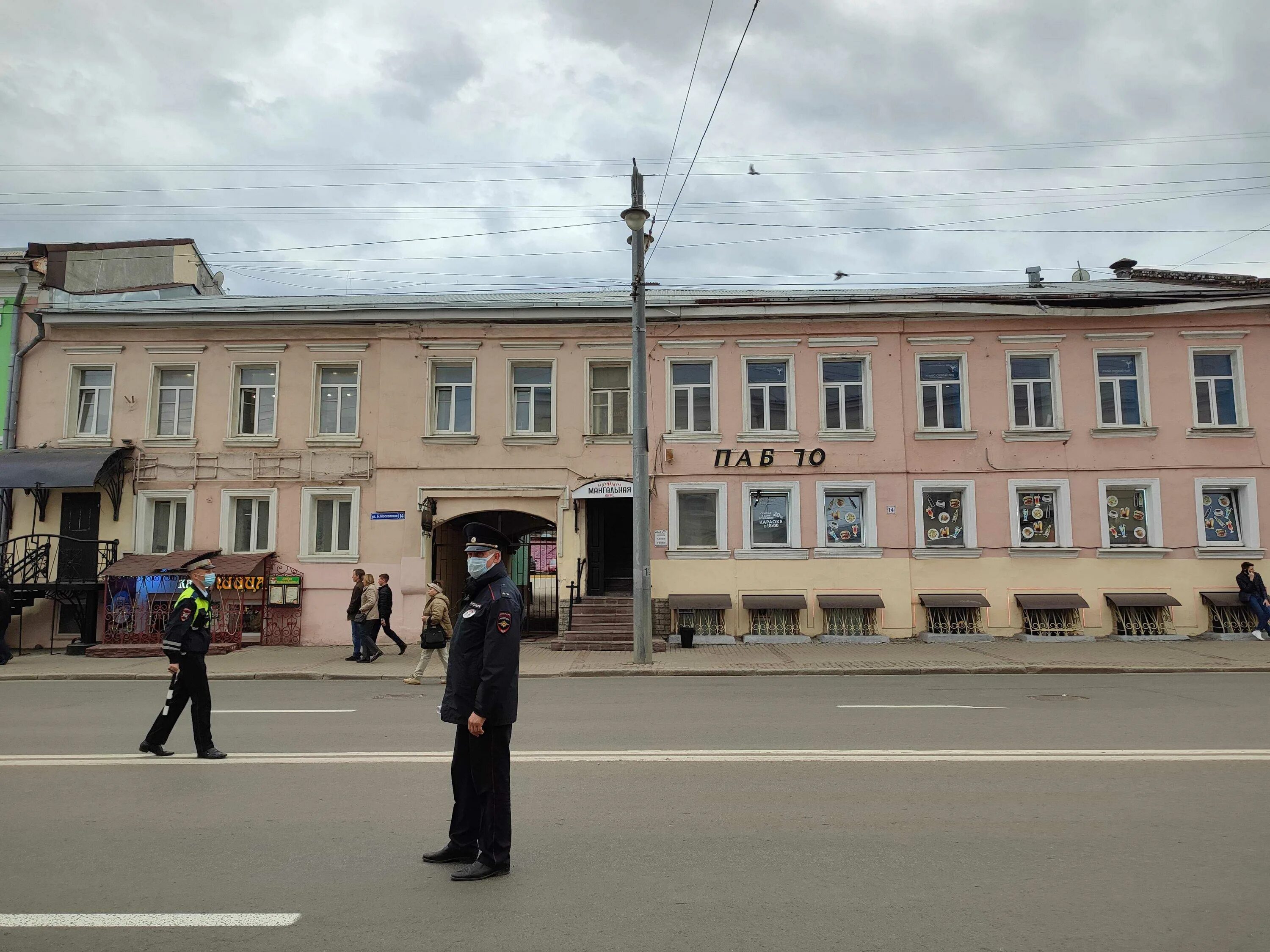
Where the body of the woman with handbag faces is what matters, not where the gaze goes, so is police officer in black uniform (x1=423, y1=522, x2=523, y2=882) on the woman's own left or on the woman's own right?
on the woman's own left

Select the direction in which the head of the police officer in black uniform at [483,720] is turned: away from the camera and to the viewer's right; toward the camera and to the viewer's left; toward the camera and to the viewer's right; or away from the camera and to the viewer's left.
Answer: toward the camera and to the viewer's left

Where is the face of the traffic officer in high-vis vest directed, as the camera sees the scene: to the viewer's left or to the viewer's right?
to the viewer's right

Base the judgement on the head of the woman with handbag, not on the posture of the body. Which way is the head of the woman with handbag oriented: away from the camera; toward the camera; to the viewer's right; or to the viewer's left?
to the viewer's left

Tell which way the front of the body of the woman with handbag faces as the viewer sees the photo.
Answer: to the viewer's left
